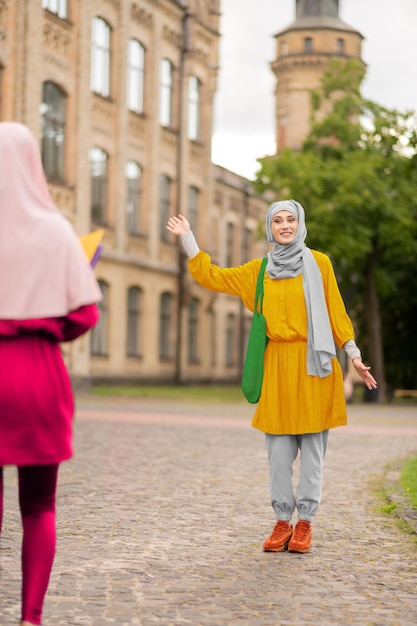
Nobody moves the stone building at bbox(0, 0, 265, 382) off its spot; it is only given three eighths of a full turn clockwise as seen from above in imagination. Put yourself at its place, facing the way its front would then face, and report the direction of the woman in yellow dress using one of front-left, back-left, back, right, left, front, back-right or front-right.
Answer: left

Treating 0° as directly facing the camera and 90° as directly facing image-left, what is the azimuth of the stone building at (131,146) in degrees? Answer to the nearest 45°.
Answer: approximately 315°

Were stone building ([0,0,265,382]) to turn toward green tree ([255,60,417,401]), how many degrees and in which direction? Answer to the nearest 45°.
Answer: approximately 45° to its left
